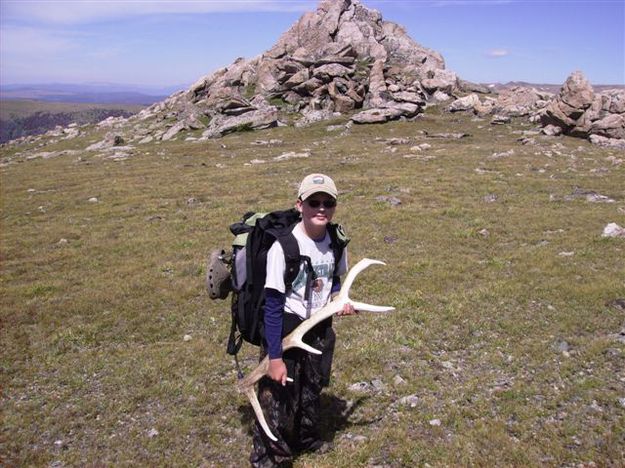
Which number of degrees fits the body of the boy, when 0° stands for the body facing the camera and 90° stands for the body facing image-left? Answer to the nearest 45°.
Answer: approximately 315°
